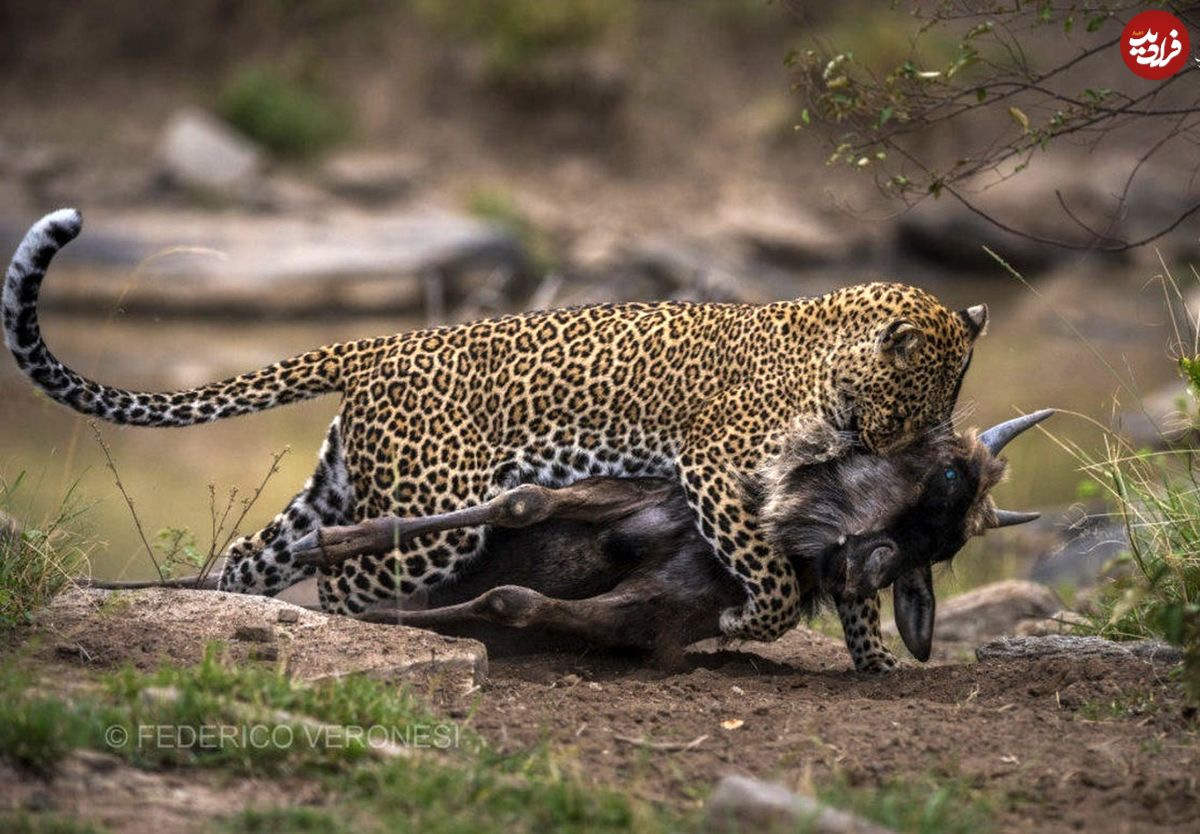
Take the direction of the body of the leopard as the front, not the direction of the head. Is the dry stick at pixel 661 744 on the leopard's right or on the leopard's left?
on the leopard's right

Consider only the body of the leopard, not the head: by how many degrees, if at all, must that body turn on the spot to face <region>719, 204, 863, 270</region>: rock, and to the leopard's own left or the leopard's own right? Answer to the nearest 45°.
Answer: approximately 90° to the leopard's own left

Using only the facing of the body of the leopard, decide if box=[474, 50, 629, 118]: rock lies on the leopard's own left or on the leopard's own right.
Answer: on the leopard's own left

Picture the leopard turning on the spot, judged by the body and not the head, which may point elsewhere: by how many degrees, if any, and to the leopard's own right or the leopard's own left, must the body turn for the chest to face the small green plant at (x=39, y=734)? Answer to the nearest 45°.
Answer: approximately 135° to the leopard's own right

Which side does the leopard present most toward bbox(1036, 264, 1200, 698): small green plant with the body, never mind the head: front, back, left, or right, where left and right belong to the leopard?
front

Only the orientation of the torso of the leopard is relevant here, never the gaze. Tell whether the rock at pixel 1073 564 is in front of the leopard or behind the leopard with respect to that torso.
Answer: in front

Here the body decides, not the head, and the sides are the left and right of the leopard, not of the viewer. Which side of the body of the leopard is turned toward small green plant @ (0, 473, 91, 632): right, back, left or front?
back

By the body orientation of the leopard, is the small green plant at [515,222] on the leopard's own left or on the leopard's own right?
on the leopard's own left

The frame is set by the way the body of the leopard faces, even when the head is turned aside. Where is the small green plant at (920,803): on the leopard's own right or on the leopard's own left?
on the leopard's own right

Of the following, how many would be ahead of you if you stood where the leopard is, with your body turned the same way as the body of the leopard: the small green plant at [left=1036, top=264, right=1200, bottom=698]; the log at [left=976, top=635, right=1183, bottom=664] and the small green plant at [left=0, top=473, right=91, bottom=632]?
2

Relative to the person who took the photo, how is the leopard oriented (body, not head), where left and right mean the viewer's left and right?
facing to the right of the viewer

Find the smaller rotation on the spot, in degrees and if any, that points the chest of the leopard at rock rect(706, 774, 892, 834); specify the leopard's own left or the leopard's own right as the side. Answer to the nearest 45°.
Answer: approximately 90° to the leopard's own right
